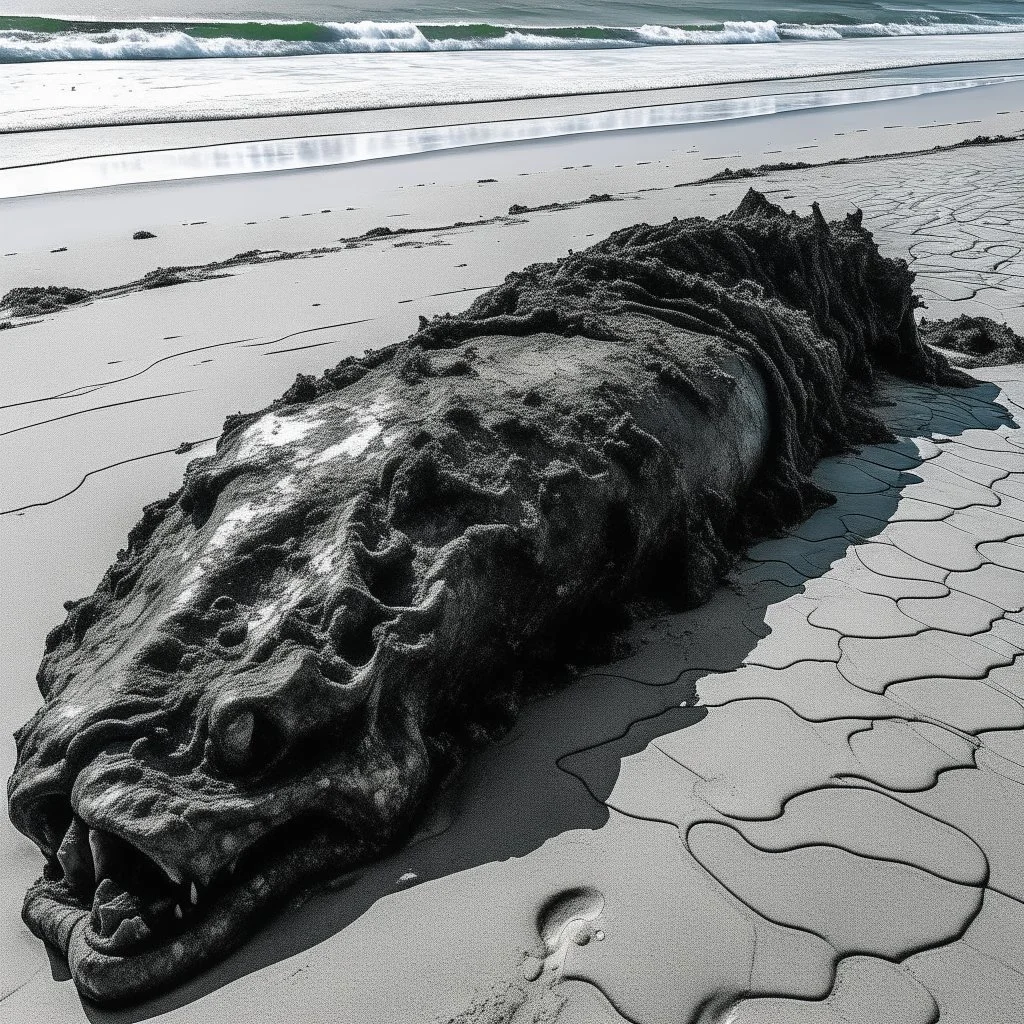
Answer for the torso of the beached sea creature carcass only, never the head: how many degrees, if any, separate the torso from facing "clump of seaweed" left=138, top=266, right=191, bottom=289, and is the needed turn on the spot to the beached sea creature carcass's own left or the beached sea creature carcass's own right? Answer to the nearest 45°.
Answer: approximately 135° to the beached sea creature carcass's own right

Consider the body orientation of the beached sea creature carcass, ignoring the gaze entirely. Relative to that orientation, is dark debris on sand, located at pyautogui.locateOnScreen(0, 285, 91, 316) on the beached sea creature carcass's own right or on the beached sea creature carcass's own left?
on the beached sea creature carcass's own right

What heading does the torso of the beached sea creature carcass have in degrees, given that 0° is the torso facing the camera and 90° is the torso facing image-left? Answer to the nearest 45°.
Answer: approximately 45°

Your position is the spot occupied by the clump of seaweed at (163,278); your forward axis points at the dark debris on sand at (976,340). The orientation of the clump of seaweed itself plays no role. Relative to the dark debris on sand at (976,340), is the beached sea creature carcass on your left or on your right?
right

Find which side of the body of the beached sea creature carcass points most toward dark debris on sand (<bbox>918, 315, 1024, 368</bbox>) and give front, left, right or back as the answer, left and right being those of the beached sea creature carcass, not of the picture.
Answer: back
